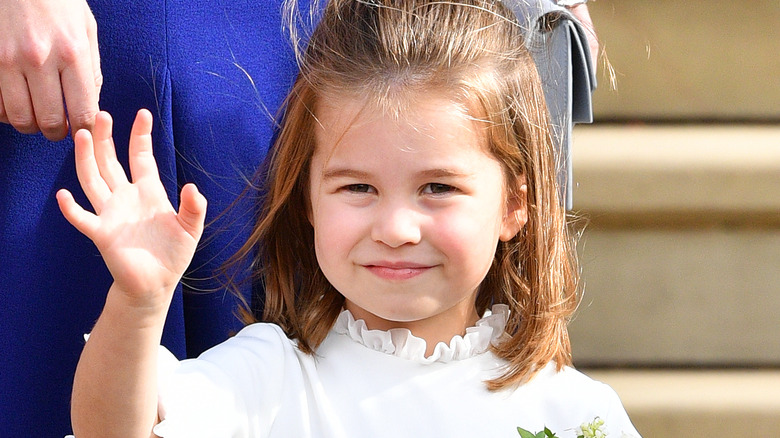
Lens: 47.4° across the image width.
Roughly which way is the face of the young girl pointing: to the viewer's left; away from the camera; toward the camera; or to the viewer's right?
toward the camera

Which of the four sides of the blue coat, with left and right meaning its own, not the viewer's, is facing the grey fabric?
left

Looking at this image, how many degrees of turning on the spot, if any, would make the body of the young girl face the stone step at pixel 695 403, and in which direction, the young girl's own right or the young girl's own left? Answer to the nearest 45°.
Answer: approximately 135° to the young girl's own left

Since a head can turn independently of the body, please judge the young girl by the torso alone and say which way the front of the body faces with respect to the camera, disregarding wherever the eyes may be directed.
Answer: toward the camera

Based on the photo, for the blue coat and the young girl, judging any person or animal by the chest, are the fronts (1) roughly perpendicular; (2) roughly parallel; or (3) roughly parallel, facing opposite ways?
roughly parallel

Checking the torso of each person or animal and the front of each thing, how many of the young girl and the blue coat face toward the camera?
2
